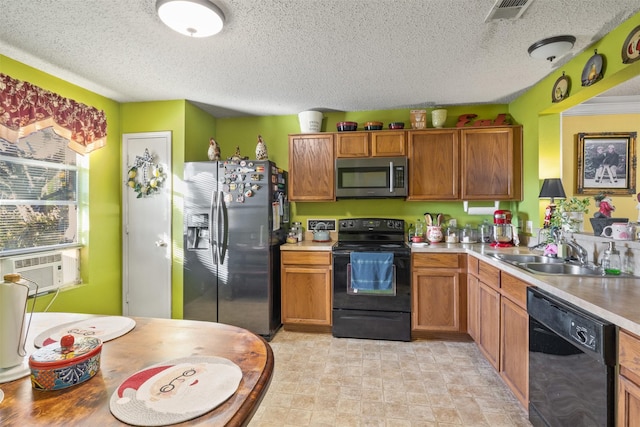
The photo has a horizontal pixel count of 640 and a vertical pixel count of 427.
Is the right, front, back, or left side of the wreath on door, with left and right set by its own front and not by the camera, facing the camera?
front

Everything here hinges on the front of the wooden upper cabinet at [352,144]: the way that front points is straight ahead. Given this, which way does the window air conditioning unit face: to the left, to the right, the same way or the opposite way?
to the left

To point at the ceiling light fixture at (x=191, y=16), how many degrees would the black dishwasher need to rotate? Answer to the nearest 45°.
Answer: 0° — it already faces it

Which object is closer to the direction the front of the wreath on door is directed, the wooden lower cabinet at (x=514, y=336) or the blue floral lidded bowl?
the blue floral lidded bowl

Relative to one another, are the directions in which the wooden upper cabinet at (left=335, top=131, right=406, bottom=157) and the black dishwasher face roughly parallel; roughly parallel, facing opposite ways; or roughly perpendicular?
roughly perpendicular

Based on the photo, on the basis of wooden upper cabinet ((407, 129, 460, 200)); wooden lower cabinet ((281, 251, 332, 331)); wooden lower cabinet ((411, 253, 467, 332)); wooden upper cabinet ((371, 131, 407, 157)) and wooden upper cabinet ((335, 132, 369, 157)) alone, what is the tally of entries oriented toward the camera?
5

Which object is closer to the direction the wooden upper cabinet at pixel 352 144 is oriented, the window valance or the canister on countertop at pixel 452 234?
the window valance

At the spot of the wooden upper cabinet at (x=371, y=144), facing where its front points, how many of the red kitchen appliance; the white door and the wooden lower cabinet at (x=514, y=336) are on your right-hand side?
1

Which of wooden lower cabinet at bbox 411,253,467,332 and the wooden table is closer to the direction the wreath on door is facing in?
the wooden table

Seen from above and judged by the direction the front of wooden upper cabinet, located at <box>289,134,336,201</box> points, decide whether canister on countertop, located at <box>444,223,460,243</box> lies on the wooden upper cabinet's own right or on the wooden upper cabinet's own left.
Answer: on the wooden upper cabinet's own left

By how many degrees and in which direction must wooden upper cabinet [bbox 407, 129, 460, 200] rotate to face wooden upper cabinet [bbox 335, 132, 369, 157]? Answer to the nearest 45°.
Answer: approximately 90° to its right

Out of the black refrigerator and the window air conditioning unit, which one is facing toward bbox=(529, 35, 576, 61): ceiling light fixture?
the window air conditioning unit

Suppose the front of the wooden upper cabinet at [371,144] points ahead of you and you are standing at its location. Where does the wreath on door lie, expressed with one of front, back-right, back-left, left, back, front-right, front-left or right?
right

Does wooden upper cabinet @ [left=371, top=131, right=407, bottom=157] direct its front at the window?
no

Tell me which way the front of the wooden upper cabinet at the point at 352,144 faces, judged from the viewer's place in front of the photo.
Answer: facing the viewer

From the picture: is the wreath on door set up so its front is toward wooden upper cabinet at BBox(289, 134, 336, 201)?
no

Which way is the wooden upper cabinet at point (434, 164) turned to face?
toward the camera

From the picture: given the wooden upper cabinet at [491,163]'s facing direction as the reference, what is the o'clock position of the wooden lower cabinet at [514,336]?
The wooden lower cabinet is roughly at 12 o'clock from the wooden upper cabinet.

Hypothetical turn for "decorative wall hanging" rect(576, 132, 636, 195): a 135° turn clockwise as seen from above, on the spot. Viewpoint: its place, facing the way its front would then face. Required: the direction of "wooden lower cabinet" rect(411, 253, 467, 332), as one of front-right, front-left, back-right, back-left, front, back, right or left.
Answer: left

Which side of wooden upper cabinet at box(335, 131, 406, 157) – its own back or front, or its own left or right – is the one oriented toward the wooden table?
front

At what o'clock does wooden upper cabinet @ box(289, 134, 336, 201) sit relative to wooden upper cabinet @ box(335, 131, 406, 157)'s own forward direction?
wooden upper cabinet @ box(289, 134, 336, 201) is roughly at 3 o'clock from wooden upper cabinet @ box(335, 131, 406, 157).
